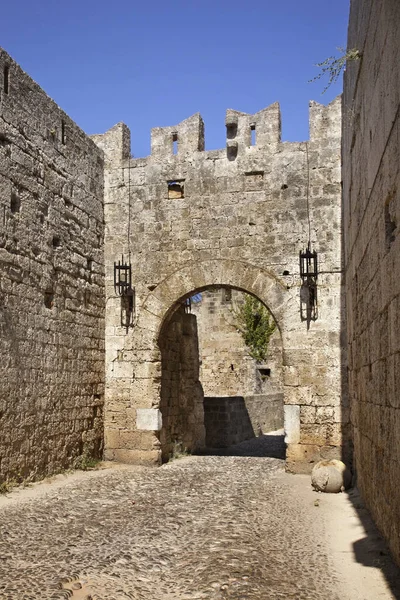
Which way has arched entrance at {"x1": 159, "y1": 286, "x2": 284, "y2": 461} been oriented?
toward the camera

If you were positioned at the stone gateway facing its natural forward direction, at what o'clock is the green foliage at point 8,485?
The green foliage is roughly at 1 o'clock from the stone gateway.

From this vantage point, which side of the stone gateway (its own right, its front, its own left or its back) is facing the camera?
front

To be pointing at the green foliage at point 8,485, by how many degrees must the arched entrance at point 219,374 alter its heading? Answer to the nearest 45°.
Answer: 0° — it already faces it

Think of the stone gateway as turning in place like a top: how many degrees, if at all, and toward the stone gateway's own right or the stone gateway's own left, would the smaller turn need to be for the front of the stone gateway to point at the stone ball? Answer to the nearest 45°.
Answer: approximately 45° to the stone gateway's own left

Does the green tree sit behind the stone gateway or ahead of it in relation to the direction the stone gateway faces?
behind

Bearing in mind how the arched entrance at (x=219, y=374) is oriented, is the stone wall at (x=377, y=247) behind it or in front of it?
in front
